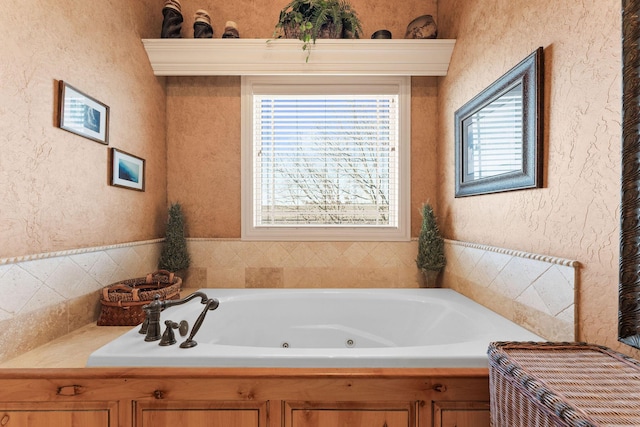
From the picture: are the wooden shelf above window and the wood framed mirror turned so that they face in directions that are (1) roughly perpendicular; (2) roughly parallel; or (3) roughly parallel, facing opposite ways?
roughly perpendicular

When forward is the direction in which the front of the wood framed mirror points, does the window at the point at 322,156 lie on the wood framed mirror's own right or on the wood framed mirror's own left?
on the wood framed mirror's own right

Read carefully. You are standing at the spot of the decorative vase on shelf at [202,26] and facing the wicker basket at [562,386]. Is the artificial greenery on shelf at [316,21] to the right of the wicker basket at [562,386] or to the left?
left

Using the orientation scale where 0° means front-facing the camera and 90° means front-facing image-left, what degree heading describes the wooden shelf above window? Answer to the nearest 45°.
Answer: approximately 0°

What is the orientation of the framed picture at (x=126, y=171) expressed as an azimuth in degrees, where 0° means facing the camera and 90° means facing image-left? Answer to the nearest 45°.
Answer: approximately 315°

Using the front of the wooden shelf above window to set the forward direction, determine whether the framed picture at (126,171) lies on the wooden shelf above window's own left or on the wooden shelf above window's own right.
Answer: on the wooden shelf above window's own right

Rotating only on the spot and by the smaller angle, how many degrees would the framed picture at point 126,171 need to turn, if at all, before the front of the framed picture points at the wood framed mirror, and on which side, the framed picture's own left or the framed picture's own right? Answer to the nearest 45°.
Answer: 0° — it already faces it

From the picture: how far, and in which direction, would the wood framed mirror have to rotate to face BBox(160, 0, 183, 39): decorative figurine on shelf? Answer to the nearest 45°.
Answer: approximately 45° to its right

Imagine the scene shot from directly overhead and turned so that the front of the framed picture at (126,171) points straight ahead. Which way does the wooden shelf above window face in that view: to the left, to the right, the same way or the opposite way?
to the right

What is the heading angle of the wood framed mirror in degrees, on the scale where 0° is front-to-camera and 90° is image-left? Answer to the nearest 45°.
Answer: approximately 45°
